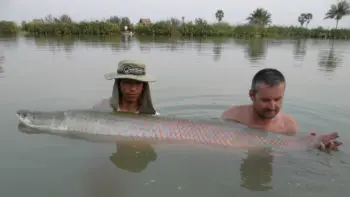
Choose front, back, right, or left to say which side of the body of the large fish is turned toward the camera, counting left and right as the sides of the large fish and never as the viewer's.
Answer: left

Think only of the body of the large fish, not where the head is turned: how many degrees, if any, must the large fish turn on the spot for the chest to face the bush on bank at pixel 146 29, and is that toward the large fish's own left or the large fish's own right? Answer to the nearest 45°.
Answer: approximately 90° to the large fish's own right

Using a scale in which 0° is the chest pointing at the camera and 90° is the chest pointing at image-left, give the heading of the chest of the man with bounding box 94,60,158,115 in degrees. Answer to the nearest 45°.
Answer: approximately 0°

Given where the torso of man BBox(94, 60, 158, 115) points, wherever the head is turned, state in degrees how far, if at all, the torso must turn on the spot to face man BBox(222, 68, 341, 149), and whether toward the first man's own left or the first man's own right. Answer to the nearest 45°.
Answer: approximately 45° to the first man's own left

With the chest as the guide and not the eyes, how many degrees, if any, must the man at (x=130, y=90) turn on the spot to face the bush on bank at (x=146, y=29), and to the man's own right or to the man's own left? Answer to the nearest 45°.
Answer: approximately 180°
